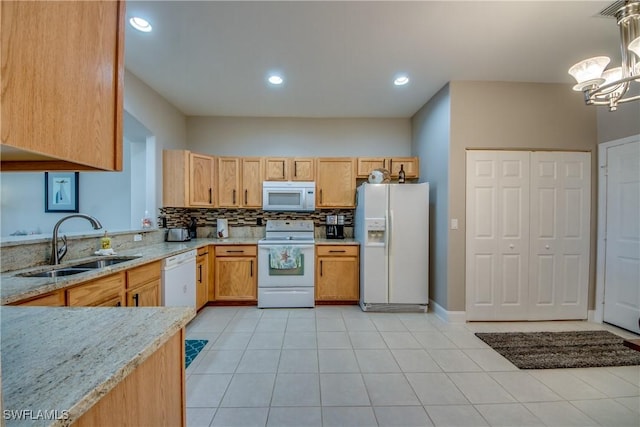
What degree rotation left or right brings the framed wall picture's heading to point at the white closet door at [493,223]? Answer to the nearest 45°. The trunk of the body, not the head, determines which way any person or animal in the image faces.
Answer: approximately 45° to its left

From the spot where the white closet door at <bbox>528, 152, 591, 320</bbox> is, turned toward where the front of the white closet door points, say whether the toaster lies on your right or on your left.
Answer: on your right

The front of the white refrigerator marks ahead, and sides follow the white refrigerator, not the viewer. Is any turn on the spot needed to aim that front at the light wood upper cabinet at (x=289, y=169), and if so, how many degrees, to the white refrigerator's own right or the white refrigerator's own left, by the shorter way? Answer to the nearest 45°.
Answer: approximately 90° to the white refrigerator's own right

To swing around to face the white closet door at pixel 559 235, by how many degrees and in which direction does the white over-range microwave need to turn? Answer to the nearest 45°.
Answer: approximately 90° to its left

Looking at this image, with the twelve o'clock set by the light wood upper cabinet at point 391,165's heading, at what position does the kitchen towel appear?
The kitchen towel is roughly at 2 o'clock from the light wood upper cabinet.
